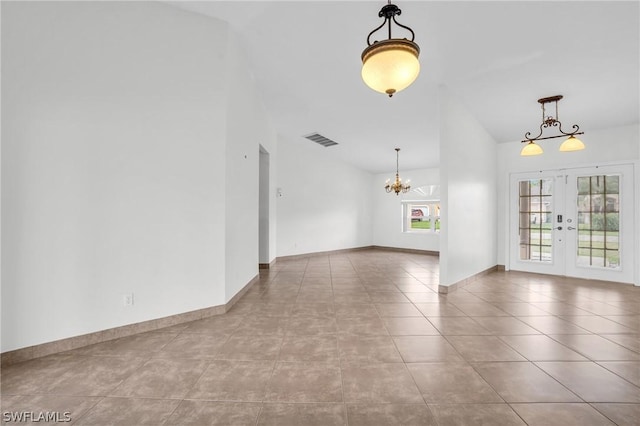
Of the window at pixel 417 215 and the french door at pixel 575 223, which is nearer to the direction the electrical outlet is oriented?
the french door

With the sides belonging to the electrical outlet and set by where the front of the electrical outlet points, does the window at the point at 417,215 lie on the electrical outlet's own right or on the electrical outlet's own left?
on the electrical outlet's own left

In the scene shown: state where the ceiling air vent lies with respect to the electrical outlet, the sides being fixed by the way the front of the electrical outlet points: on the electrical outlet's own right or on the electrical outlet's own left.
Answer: on the electrical outlet's own left

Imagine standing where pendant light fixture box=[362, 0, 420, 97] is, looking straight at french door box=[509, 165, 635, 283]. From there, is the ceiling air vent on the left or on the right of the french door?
left

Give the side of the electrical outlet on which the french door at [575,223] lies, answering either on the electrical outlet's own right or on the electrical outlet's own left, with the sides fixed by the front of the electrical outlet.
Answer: on the electrical outlet's own left

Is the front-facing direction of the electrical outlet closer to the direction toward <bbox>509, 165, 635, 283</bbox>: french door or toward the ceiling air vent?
the french door
